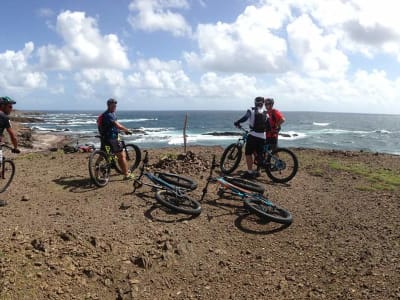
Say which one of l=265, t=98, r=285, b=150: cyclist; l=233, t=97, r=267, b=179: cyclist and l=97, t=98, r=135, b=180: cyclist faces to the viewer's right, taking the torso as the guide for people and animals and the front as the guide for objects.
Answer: l=97, t=98, r=135, b=180: cyclist

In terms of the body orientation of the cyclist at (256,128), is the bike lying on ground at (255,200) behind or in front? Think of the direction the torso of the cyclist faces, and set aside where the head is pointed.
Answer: behind

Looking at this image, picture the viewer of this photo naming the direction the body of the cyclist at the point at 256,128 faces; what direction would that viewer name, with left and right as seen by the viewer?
facing away from the viewer and to the left of the viewer

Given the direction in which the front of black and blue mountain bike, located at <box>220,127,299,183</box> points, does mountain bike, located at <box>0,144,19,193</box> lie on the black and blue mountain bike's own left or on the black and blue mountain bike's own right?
on the black and blue mountain bike's own left

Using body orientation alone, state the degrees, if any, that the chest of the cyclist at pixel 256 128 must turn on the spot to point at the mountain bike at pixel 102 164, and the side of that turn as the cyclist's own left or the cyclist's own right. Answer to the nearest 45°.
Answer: approximately 45° to the cyclist's own left

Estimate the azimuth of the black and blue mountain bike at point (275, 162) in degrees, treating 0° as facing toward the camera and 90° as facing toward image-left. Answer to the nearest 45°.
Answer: approximately 135°

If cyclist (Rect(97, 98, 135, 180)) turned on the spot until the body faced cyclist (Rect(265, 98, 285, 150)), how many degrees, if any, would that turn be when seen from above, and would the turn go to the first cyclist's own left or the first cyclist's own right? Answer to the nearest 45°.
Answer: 0° — they already face them

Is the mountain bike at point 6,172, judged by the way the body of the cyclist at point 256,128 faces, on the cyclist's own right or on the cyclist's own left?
on the cyclist's own left
